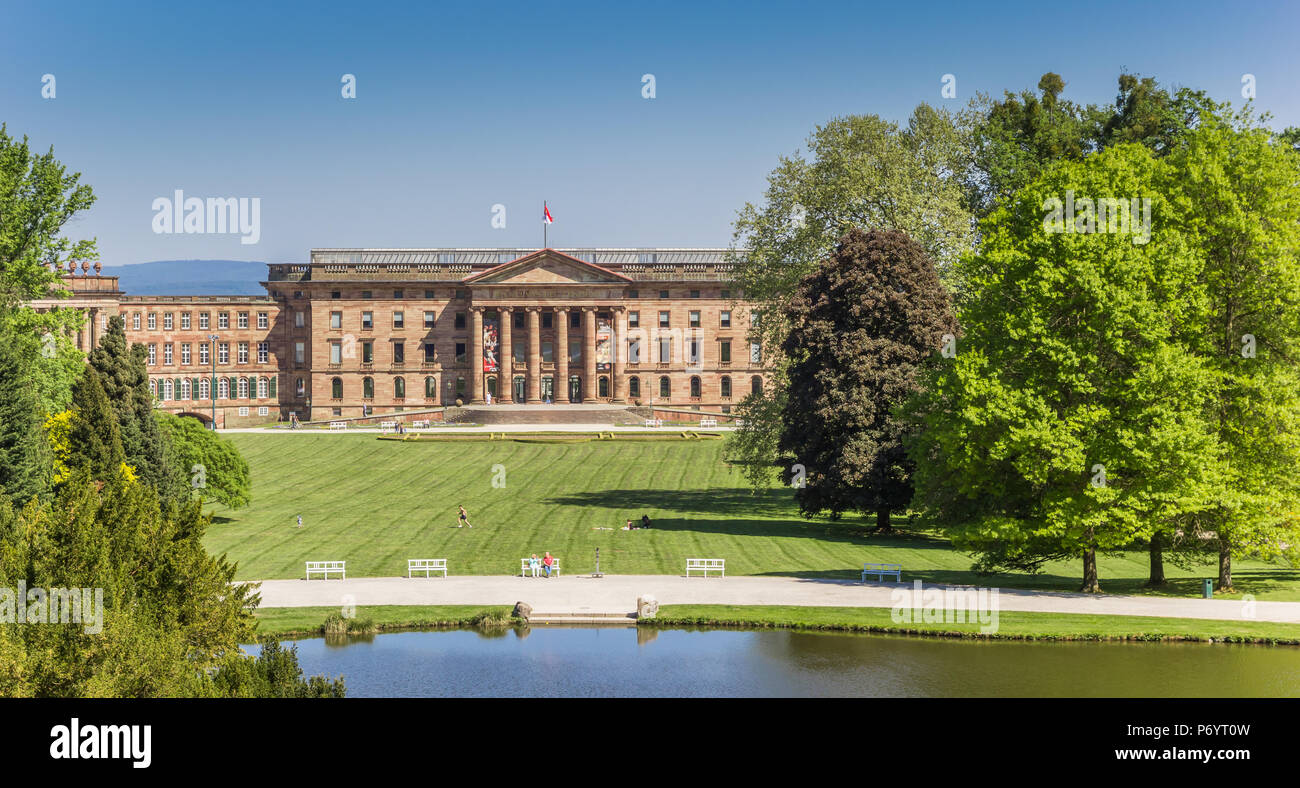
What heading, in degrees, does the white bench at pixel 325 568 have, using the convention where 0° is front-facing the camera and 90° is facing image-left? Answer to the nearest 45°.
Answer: approximately 0°

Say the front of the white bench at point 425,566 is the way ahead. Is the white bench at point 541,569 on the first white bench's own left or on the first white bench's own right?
on the first white bench's own left

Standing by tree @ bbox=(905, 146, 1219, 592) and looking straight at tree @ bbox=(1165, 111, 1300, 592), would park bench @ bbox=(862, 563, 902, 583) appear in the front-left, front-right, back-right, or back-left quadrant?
back-left

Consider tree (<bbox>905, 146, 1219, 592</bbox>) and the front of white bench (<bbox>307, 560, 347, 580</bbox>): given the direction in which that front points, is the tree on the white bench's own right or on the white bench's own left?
on the white bench's own left

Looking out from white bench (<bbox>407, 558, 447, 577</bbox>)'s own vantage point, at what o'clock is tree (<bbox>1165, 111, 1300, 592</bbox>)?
The tree is roughly at 10 o'clock from the white bench.

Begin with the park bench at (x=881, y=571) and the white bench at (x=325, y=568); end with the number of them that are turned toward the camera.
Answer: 2

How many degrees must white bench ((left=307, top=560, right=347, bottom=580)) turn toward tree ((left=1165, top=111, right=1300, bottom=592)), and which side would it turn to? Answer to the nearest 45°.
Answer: approximately 45° to its left

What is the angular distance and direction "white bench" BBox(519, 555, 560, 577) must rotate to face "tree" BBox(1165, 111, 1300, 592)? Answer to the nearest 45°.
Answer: approximately 90° to its left

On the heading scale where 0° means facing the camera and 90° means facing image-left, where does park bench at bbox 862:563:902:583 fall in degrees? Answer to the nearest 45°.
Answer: approximately 0°
